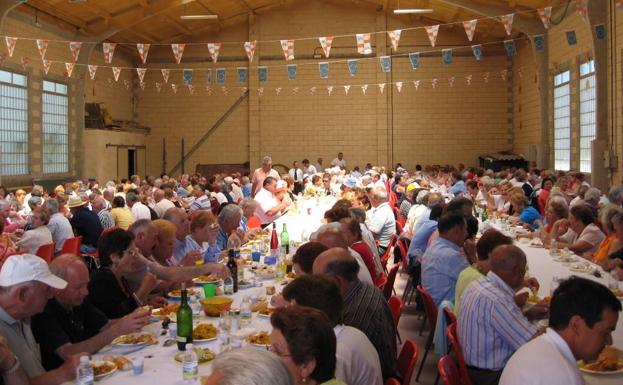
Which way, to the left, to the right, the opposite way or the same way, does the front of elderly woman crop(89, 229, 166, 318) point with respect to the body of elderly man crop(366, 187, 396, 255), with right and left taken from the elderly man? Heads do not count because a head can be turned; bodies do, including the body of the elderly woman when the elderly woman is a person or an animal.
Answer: the opposite way

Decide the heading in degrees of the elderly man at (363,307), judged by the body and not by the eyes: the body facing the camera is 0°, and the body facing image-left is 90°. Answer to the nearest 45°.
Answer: approximately 90°

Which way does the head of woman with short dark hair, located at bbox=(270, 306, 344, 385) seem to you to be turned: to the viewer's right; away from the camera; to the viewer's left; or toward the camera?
to the viewer's left

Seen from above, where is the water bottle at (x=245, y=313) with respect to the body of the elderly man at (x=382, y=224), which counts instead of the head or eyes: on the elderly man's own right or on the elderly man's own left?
on the elderly man's own left

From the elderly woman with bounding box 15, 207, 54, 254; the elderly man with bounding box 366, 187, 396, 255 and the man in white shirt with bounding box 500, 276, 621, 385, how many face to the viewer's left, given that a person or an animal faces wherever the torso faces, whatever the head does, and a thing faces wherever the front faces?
2

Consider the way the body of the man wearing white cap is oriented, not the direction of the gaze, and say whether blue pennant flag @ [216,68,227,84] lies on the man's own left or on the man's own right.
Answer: on the man's own left

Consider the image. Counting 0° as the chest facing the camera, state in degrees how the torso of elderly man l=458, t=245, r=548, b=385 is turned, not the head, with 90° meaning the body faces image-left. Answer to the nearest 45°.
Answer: approximately 225°

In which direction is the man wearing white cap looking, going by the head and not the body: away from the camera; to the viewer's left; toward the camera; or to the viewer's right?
to the viewer's right

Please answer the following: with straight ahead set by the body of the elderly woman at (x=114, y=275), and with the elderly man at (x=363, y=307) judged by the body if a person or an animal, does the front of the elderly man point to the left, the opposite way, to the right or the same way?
the opposite way

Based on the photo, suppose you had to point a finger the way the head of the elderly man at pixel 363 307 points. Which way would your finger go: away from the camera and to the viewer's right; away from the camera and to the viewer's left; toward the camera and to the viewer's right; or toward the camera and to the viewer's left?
away from the camera and to the viewer's left

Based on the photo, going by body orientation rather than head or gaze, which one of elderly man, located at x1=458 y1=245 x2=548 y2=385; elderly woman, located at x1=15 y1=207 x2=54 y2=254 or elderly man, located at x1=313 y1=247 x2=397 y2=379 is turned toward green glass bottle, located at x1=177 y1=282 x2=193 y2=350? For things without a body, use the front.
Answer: elderly man, located at x1=313 y1=247 x2=397 y2=379

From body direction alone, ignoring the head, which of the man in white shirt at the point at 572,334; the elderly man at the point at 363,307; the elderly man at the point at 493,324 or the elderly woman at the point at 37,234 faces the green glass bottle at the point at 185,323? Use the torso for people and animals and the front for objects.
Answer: the elderly man at the point at 363,307
